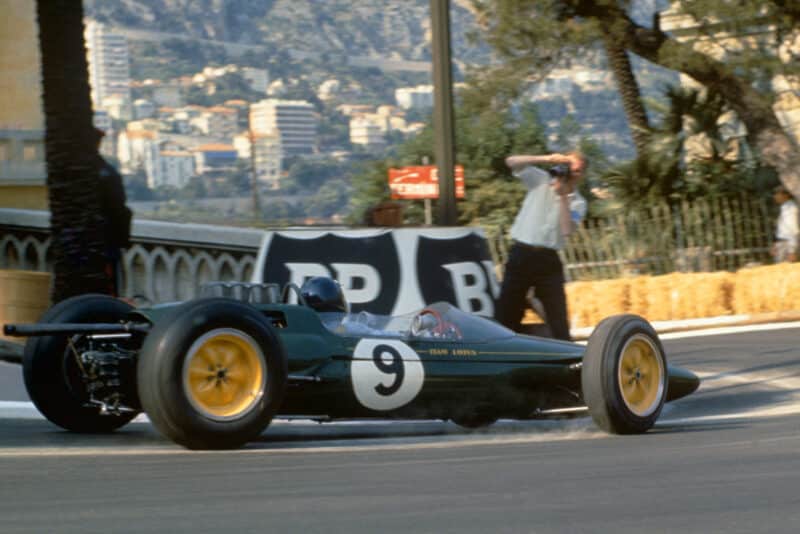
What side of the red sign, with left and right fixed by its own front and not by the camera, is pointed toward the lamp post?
front

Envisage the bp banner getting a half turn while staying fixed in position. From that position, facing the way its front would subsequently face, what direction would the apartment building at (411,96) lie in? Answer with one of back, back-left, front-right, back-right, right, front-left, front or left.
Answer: front

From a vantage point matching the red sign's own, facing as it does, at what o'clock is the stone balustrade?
The stone balustrade is roughly at 1 o'clock from the red sign.

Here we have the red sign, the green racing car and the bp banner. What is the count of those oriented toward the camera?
2

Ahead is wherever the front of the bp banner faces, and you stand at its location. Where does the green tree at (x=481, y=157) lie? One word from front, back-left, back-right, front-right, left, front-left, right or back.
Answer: back

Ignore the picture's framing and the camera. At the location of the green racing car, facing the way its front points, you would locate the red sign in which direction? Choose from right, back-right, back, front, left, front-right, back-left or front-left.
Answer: front-left

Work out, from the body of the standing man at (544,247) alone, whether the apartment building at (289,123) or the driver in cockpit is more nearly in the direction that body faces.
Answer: the driver in cockpit

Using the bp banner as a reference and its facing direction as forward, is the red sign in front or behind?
behind

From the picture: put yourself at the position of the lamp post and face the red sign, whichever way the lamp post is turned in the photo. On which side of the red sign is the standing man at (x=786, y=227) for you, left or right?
right
